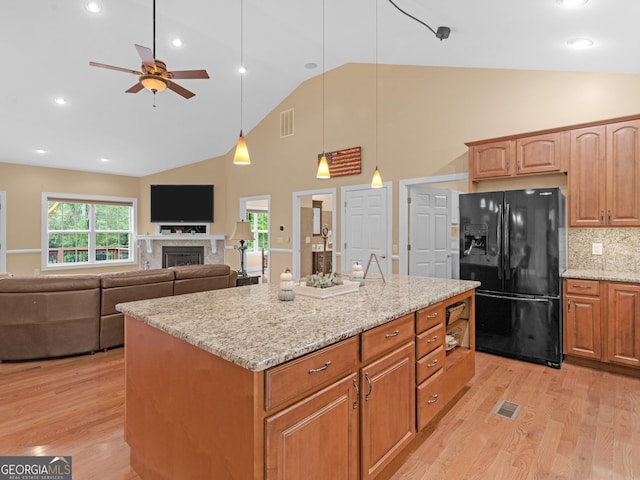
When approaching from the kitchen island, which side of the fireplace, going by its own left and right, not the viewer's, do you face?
front

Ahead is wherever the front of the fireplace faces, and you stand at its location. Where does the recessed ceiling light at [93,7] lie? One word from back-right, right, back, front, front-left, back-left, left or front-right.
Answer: front

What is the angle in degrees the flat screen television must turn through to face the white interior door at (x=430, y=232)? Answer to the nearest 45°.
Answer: approximately 45° to its left

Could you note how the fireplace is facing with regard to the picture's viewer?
facing the viewer

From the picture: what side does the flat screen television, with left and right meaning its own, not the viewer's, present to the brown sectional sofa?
front

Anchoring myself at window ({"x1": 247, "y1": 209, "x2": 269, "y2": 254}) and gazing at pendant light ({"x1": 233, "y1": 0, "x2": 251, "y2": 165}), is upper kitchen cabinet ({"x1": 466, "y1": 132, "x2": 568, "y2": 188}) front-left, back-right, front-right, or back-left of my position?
front-left

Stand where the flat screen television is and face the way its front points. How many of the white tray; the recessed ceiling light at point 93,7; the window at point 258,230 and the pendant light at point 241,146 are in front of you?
3

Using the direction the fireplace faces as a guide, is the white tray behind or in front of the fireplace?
in front

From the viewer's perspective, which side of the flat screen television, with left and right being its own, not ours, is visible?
front

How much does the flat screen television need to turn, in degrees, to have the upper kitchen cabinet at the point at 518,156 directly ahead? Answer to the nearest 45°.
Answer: approximately 45° to its left

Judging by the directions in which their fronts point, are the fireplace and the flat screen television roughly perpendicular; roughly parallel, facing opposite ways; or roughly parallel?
roughly parallel

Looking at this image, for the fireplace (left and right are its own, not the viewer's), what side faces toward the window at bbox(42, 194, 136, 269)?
right

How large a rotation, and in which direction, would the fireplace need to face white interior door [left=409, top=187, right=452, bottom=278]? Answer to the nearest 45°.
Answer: approximately 45° to its left

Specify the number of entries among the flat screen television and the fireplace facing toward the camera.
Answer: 2

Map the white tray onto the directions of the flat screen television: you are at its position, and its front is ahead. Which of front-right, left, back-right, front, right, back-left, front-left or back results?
front
